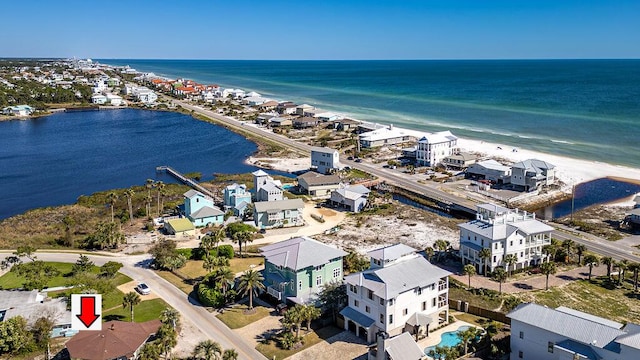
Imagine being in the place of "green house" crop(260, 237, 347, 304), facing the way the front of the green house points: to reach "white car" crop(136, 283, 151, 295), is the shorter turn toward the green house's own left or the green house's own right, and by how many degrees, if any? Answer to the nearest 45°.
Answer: approximately 45° to the green house's own right

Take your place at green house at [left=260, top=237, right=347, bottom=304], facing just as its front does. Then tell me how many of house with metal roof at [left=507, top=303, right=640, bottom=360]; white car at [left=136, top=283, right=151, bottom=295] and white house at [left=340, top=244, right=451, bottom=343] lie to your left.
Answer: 2

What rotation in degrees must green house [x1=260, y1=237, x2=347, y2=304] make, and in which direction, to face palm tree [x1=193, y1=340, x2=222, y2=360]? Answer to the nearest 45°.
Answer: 0° — it already faces it

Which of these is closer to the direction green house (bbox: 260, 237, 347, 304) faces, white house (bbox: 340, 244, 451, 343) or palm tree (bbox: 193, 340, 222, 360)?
the palm tree

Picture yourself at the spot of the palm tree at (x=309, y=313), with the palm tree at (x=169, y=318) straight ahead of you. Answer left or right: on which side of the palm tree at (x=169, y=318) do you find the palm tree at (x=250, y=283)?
right

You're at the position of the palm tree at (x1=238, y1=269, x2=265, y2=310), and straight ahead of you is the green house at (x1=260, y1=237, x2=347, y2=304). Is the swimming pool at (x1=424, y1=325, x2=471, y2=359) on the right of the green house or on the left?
right

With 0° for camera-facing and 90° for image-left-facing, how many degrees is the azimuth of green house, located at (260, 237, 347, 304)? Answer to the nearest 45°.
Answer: approximately 45°

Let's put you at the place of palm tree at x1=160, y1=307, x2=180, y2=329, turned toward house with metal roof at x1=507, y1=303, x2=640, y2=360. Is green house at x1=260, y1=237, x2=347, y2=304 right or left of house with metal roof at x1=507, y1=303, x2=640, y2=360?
left

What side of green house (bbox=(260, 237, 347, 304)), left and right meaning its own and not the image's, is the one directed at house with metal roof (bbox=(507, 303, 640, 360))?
left

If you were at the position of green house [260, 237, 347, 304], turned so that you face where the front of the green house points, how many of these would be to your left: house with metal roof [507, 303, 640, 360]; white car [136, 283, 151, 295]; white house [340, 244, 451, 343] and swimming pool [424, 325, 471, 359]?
3
